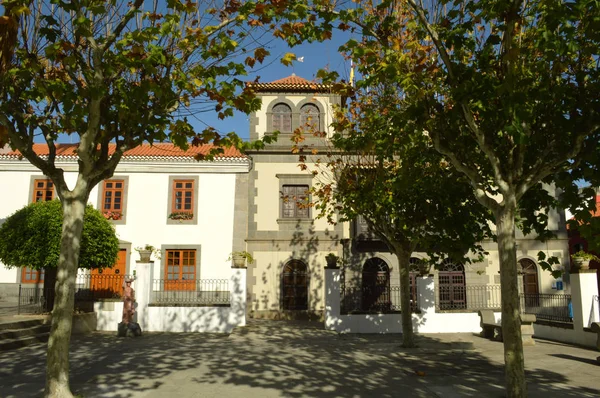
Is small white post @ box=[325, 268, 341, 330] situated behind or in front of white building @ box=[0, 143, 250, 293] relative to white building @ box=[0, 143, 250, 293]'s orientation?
in front

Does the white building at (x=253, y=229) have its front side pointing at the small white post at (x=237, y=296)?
yes

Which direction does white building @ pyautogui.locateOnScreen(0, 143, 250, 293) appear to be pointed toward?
toward the camera

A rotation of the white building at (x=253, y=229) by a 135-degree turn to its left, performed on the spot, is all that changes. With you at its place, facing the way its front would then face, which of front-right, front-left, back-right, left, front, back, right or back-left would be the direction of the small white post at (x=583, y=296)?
right

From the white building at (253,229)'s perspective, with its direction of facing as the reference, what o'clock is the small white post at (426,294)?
The small white post is roughly at 10 o'clock from the white building.

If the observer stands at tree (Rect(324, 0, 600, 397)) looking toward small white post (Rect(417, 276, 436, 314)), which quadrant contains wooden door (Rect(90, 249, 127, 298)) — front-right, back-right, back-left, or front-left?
front-left

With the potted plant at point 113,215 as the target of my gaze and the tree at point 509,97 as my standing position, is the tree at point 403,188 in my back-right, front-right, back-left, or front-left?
front-right

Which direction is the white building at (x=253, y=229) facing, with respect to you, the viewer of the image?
facing the viewer

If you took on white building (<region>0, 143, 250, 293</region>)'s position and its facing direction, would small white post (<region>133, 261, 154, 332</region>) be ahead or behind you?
ahead

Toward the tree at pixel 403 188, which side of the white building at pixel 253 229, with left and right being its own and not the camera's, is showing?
front

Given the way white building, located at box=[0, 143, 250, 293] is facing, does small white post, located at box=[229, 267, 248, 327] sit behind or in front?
in front
